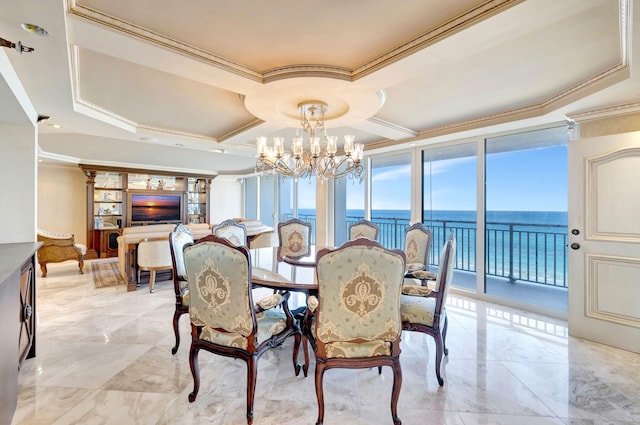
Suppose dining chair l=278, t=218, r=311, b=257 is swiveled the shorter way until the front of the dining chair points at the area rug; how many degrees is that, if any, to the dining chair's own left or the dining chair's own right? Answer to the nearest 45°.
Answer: approximately 90° to the dining chair's own right

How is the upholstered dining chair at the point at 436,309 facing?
to the viewer's left

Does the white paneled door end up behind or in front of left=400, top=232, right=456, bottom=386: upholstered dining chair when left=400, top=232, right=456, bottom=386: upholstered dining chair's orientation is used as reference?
behind

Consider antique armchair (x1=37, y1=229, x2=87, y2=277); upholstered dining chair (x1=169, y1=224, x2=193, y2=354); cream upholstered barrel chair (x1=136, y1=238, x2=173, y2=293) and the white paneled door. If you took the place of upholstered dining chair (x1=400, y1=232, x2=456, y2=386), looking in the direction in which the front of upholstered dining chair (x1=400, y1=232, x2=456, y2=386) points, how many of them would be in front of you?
3

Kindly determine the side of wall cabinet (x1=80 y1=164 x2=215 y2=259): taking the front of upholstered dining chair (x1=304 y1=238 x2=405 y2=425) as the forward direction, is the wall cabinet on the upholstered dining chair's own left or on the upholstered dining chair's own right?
on the upholstered dining chair's own left

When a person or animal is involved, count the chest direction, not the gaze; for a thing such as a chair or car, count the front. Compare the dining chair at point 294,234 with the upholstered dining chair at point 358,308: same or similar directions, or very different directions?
very different directions

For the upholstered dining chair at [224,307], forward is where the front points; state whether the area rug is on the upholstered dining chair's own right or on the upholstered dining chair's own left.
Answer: on the upholstered dining chair's own left

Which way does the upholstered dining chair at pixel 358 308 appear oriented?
away from the camera

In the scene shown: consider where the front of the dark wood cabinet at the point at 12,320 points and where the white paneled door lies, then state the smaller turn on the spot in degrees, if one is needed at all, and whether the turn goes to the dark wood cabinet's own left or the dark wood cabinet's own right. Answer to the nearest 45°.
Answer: approximately 45° to the dark wood cabinet's own right

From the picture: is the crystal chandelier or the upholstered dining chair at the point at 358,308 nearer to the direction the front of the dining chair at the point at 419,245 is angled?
the crystal chandelier

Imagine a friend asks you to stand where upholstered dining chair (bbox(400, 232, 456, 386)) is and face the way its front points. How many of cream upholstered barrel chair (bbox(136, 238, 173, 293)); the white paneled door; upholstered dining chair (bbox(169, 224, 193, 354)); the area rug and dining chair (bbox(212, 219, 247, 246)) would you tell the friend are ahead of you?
4

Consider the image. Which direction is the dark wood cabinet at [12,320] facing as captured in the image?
to the viewer's right

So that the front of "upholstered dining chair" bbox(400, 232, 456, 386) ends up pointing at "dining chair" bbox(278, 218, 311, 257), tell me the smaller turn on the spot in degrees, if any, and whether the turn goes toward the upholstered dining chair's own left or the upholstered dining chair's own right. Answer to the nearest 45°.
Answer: approximately 45° to the upholstered dining chair's own right

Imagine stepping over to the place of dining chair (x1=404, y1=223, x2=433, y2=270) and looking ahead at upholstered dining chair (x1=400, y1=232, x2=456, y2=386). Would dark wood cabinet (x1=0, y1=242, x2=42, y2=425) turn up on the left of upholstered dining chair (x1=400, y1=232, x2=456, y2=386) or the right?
right
